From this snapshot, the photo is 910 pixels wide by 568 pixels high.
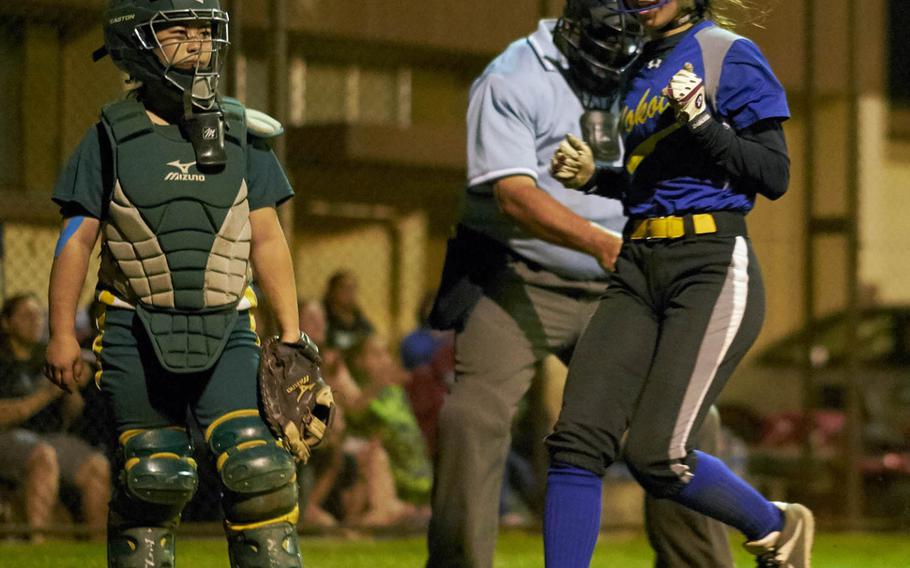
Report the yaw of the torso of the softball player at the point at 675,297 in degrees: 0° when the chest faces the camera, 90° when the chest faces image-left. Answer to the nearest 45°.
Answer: approximately 45°

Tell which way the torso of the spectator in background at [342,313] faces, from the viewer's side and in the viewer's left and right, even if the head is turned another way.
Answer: facing the viewer

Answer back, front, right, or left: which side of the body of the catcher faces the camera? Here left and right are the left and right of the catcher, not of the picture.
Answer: front

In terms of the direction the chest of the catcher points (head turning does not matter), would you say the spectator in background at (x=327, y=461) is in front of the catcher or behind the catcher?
behind

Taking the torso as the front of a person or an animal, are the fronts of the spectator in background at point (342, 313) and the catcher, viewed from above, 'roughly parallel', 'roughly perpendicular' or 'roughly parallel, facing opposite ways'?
roughly parallel

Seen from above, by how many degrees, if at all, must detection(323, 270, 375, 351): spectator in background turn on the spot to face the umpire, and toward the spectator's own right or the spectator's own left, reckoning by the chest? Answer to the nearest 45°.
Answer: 0° — they already face them

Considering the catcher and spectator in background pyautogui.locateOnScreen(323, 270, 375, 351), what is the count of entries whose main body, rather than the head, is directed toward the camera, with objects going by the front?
2

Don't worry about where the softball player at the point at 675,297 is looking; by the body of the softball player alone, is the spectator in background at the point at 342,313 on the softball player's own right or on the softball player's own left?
on the softball player's own right

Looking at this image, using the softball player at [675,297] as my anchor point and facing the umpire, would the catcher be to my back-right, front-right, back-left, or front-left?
front-left
